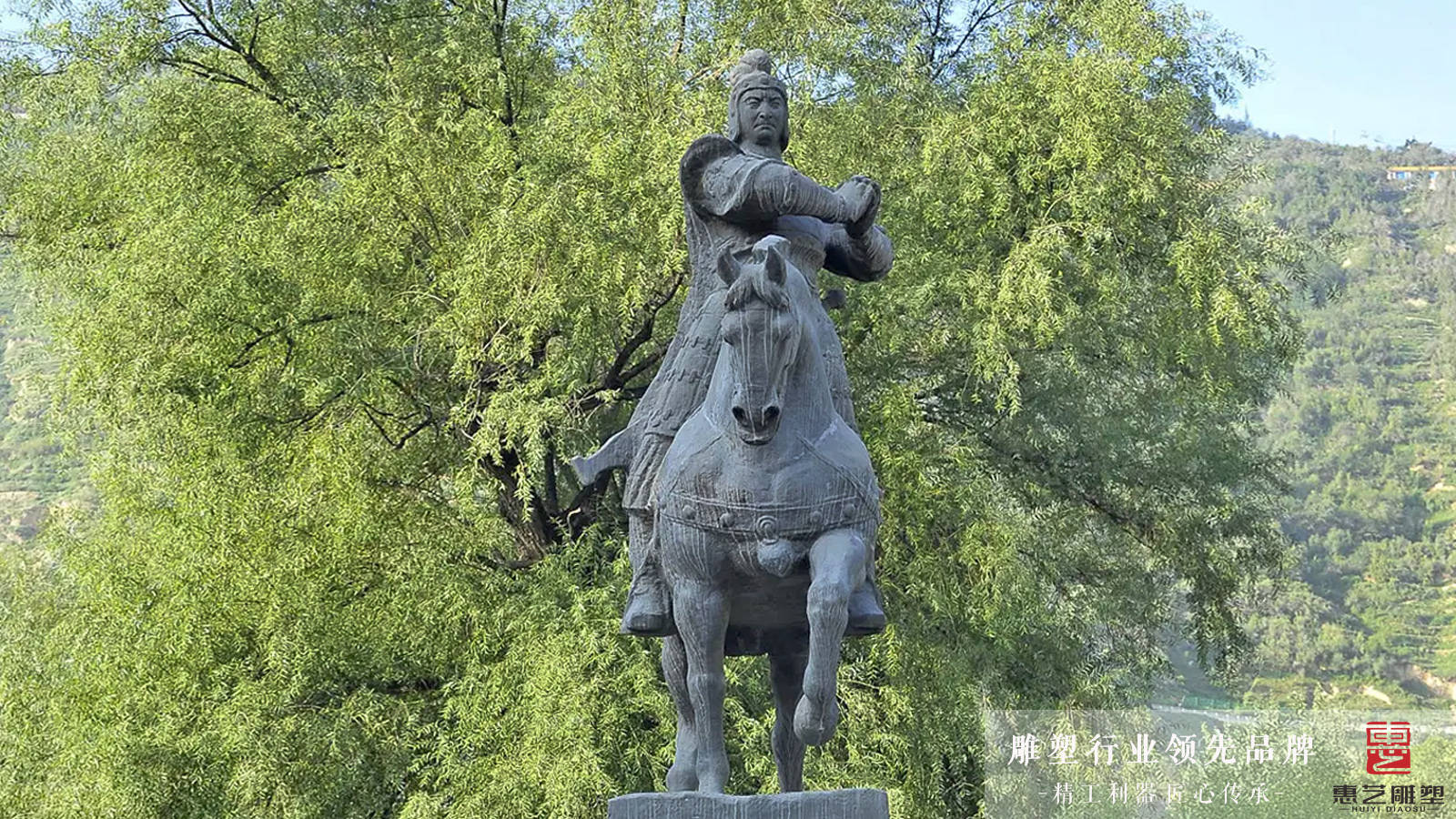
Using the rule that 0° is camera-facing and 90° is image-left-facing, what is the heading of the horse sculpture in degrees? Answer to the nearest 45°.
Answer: approximately 0°

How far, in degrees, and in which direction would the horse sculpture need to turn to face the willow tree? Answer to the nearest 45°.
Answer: approximately 180°
